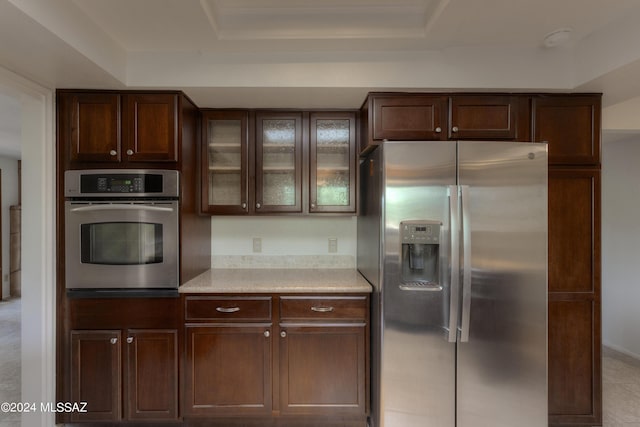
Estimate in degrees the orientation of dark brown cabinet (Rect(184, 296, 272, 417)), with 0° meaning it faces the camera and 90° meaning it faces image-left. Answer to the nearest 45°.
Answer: approximately 0°

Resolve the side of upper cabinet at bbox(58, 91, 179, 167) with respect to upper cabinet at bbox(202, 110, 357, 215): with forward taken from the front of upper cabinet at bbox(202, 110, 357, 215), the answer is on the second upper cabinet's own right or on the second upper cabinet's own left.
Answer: on the second upper cabinet's own right

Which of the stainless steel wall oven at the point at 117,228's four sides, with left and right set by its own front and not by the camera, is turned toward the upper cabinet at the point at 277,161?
left

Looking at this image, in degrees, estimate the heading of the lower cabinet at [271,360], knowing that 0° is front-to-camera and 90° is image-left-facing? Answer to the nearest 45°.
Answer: approximately 0°

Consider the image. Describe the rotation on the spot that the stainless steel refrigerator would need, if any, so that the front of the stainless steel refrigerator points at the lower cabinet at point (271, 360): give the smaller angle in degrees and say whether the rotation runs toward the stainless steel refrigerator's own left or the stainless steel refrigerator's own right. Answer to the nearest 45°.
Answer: approximately 90° to the stainless steel refrigerator's own right

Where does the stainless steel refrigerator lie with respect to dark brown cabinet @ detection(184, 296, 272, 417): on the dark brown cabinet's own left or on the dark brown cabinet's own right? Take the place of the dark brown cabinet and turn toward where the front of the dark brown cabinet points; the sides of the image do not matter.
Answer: on the dark brown cabinet's own left
